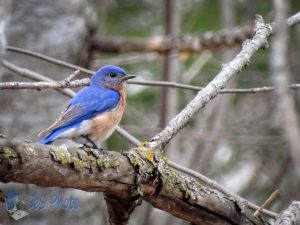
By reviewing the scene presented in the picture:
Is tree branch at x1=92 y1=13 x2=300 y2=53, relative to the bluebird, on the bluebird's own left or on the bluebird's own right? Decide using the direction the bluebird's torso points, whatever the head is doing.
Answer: on the bluebird's own left

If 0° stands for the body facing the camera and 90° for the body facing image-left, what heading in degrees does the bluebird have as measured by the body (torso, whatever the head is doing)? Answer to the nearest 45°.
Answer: approximately 270°
